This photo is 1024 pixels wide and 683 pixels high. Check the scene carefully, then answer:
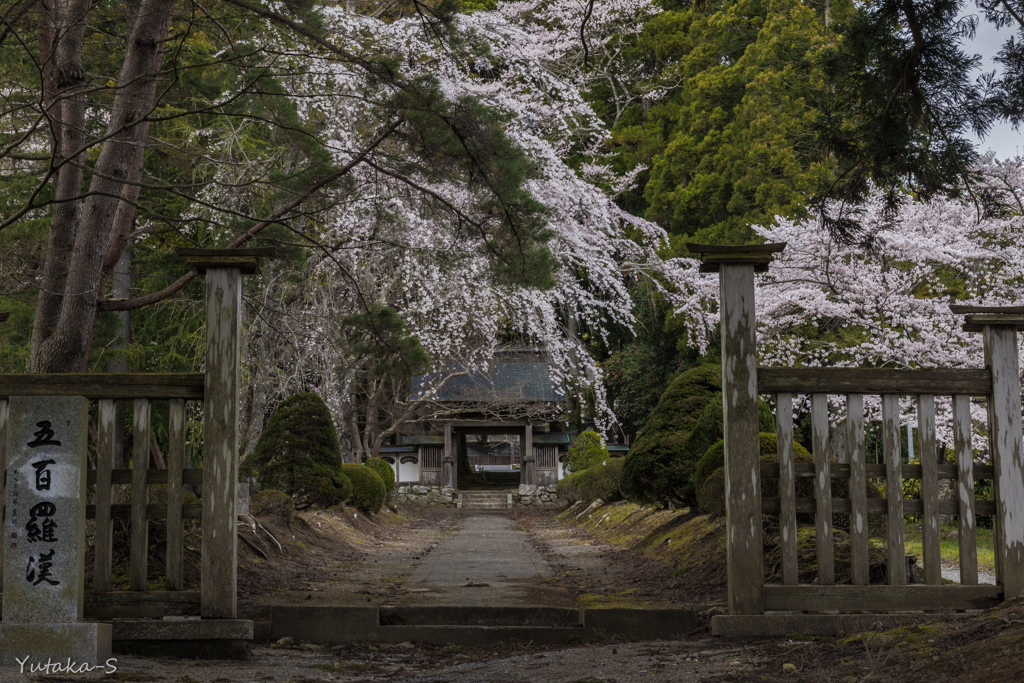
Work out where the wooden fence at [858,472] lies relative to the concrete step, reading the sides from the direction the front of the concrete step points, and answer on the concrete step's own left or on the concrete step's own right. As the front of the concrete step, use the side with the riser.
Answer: on the concrete step's own left

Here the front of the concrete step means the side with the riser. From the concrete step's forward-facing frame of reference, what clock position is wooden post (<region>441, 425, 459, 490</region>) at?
The wooden post is roughly at 6 o'clock from the concrete step.

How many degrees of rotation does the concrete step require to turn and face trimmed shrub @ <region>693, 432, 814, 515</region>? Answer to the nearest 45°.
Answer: approximately 135° to its left

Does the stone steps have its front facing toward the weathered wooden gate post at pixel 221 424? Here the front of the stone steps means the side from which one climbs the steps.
yes

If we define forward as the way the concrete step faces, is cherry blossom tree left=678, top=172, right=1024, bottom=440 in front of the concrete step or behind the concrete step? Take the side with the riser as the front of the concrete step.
behind

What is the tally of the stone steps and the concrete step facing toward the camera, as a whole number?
2
